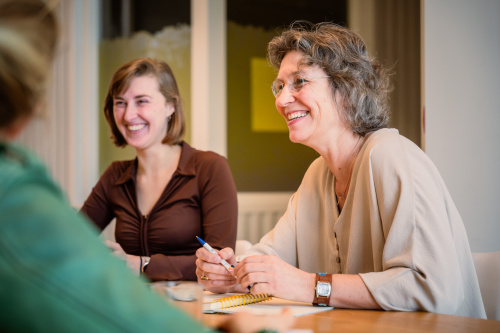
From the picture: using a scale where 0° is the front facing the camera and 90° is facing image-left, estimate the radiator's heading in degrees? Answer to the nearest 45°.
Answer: approximately 0°

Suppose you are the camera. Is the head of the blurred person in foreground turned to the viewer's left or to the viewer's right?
to the viewer's right

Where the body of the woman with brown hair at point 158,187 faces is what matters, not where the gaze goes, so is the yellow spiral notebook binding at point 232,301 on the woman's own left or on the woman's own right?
on the woman's own left

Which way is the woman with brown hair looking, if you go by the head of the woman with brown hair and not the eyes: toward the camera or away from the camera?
toward the camera

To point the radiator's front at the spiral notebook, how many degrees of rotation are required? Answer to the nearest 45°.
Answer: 0° — it already faces it

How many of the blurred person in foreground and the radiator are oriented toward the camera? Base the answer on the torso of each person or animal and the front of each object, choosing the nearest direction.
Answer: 1

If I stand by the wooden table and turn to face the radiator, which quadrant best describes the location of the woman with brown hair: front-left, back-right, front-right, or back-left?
front-left

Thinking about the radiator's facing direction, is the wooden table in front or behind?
in front

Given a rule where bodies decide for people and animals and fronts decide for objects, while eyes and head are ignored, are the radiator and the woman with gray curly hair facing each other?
no

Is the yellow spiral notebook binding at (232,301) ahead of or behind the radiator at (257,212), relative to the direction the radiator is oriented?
ahead

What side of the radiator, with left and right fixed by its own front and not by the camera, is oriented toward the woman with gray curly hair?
front

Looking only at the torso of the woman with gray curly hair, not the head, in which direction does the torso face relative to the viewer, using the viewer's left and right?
facing the viewer and to the left of the viewer

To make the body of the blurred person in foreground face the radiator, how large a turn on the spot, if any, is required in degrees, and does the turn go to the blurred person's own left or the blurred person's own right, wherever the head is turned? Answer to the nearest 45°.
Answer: approximately 45° to the blurred person's own left

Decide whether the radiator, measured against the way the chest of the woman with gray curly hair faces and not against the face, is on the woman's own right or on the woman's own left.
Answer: on the woman's own right

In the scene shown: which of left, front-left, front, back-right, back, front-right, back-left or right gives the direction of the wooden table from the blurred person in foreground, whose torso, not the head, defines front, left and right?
front

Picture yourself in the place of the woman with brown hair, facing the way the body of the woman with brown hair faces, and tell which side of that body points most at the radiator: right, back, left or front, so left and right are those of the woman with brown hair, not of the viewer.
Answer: back

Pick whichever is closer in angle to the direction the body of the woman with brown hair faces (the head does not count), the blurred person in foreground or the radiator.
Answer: the blurred person in foreground

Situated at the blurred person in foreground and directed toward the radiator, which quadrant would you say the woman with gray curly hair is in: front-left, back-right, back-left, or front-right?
front-right

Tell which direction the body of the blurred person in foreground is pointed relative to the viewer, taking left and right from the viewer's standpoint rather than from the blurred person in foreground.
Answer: facing away from the viewer and to the right of the viewer

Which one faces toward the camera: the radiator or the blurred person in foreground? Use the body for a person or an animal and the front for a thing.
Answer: the radiator

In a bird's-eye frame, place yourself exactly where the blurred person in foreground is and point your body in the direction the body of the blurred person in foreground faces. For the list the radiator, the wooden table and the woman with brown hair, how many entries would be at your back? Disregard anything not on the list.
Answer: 0
